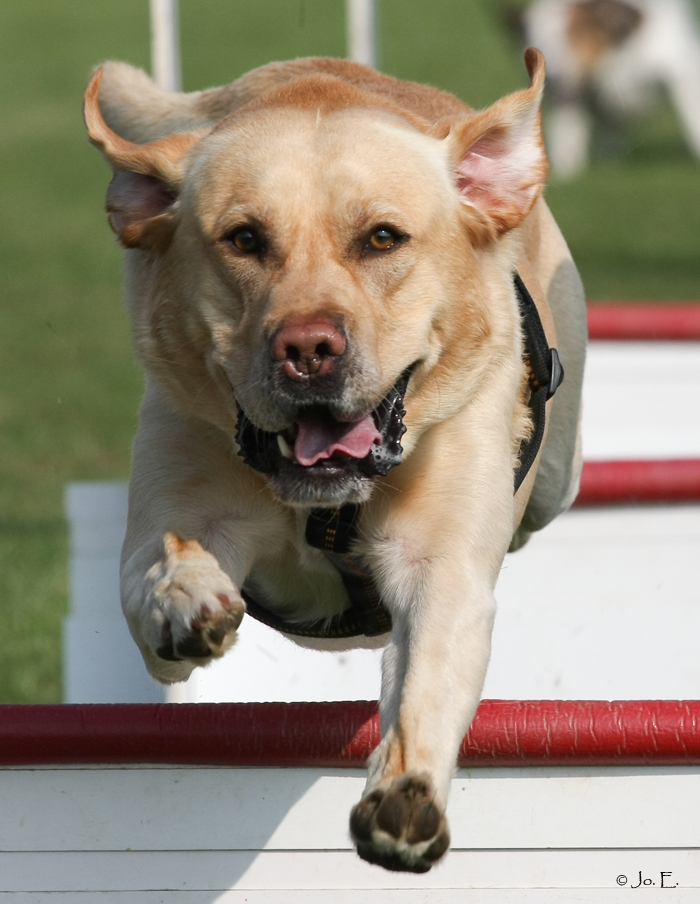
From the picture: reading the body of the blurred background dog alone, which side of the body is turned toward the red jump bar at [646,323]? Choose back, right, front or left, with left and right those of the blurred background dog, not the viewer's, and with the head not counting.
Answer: left

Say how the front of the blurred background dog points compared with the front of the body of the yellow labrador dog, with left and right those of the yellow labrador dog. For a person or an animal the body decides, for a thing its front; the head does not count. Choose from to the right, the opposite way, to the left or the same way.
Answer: to the right

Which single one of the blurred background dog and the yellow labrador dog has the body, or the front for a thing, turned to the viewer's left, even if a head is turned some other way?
the blurred background dog

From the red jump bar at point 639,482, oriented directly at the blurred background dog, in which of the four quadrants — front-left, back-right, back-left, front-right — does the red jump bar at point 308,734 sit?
back-left

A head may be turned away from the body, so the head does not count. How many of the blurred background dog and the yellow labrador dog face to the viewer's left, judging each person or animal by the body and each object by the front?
1

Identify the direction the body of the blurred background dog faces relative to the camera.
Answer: to the viewer's left

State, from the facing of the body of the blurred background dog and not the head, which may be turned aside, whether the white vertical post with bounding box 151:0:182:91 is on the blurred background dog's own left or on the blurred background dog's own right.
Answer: on the blurred background dog's own left

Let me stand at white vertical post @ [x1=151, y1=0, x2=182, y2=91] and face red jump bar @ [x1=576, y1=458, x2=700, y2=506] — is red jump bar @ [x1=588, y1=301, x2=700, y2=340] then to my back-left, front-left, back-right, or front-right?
front-left

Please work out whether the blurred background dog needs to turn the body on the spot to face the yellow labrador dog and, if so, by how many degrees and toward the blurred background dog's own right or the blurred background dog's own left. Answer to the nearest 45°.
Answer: approximately 90° to the blurred background dog's own left

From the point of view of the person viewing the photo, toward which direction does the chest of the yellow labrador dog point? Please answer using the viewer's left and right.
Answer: facing the viewer

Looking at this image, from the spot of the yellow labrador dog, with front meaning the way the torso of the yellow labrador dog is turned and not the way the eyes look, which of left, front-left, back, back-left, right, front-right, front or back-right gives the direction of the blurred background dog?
back

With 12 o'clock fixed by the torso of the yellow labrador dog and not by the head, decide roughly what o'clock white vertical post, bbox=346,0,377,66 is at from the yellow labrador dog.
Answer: The white vertical post is roughly at 6 o'clock from the yellow labrador dog.

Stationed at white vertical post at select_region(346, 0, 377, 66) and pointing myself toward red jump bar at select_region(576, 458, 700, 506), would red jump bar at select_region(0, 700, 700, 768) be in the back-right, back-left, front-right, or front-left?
front-right

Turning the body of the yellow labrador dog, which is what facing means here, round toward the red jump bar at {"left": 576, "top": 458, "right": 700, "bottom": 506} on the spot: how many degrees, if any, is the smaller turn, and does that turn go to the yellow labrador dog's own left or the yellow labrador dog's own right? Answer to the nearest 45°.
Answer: approximately 135° to the yellow labrador dog's own left
